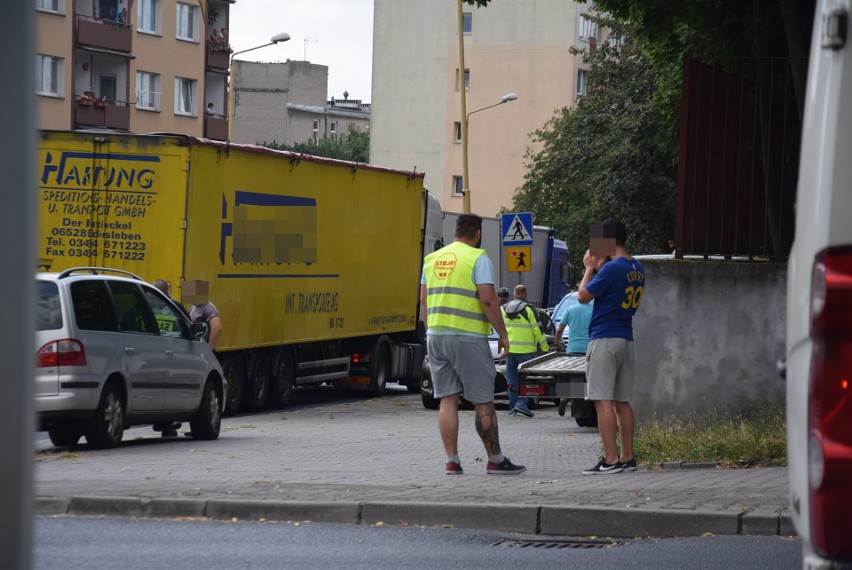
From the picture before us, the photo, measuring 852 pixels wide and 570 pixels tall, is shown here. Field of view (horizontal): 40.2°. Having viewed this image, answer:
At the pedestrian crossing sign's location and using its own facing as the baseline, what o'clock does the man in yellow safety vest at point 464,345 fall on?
The man in yellow safety vest is roughly at 12 o'clock from the pedestrian crossing sign.

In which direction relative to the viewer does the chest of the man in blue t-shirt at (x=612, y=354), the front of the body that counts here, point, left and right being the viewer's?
facing away from the viewer and to the left of the viewer

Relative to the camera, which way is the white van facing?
away from the camera

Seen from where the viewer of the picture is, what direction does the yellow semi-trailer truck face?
facing away from the viewer and to the right of the viewer

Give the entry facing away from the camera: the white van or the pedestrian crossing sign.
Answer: the white van

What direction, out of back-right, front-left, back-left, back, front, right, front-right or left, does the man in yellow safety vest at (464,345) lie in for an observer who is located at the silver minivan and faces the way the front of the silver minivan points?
right

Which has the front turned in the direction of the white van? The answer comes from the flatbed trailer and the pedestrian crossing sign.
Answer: the pedestrian crossing sign

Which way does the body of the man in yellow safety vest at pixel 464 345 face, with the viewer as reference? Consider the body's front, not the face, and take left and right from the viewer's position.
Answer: facing away from the viewer and to the right of the viewer

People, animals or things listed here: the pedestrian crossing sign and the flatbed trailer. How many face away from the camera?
1

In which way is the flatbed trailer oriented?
away from the camera

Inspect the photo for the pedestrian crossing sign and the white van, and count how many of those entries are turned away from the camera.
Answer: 1

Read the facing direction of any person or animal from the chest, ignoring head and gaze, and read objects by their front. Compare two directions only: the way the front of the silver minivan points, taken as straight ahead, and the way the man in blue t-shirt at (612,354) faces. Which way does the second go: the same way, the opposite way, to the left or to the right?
to the left

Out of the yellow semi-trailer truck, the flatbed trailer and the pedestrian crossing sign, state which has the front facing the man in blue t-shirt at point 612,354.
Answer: the pedestrian crossing sign

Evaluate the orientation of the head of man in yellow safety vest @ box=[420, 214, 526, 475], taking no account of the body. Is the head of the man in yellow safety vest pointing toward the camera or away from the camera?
away from the camera

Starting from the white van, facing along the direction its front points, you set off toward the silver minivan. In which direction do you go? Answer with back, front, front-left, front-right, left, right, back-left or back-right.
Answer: front-left
